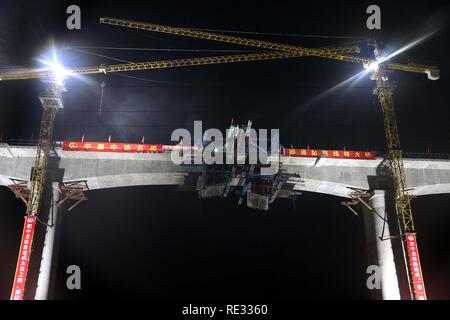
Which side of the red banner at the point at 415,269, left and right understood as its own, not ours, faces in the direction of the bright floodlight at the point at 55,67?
right

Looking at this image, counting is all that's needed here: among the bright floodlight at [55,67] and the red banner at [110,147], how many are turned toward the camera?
2

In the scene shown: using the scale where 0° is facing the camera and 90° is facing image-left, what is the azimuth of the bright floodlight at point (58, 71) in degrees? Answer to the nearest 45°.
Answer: approximately 0°

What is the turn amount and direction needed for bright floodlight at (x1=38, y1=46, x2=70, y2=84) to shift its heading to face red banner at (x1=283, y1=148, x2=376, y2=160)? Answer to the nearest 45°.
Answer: approximately 45° to its left
